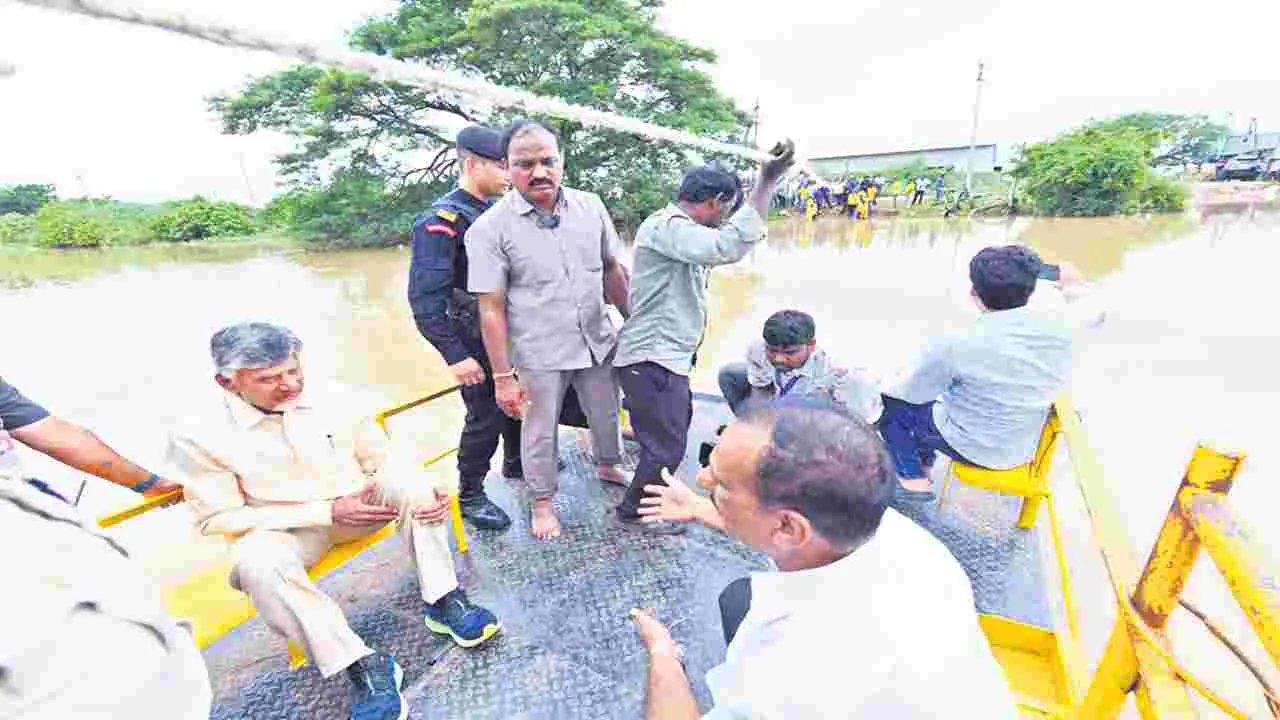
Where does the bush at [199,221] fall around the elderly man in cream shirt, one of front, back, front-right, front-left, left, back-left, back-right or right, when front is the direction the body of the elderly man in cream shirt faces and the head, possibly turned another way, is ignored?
back-left

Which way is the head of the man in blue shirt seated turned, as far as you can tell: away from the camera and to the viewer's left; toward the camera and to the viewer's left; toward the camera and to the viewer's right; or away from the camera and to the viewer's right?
away from the camera and to the viewer's right

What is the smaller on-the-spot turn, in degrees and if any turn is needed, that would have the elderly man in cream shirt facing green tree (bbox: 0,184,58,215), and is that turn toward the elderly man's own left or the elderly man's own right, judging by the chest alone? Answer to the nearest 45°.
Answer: approximately 135° to the elderly man's own left

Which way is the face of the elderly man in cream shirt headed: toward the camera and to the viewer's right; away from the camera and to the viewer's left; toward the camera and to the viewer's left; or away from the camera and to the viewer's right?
toward the camera and to the viewer's right

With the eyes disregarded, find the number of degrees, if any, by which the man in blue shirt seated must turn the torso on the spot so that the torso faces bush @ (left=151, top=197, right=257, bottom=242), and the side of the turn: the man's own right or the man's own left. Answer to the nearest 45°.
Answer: approximately 45° to the man's own left

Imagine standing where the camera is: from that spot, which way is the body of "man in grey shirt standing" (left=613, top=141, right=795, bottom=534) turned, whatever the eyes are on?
to the viewer's right

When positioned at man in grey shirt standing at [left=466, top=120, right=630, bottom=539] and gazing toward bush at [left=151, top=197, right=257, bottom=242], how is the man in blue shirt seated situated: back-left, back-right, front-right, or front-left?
back-right

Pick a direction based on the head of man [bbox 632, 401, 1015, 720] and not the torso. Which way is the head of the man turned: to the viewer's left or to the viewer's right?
to the viewer's left
